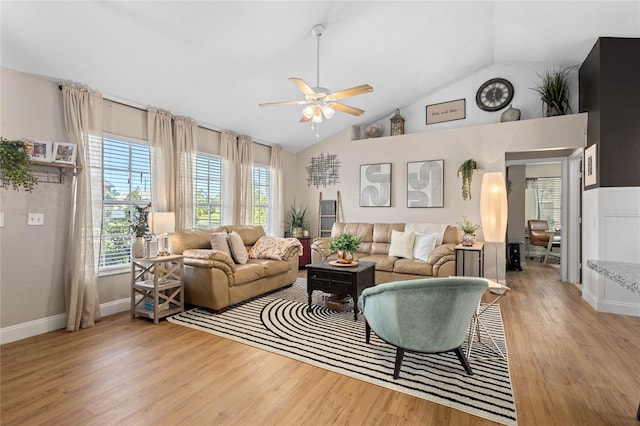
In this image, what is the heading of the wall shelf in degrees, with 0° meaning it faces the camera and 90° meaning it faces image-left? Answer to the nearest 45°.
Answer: approximately 315°

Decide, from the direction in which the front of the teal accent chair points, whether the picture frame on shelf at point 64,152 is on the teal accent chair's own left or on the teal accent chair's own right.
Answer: on the teal accent chair's own left

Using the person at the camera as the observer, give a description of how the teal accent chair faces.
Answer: facing away from the viewer and to the left of the viewer

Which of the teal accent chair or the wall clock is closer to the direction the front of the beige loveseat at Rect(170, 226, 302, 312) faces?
the teal accent chair

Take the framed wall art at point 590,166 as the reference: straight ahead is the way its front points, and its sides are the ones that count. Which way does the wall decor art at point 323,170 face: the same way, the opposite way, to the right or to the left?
to the left

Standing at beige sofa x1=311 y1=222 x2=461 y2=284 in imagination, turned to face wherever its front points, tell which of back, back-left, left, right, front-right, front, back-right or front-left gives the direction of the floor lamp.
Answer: left

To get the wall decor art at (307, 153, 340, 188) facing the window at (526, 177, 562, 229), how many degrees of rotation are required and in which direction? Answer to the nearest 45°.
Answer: approximately 90° to its left

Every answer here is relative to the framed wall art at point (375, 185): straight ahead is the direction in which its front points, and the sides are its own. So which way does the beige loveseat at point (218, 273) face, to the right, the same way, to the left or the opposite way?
to the left

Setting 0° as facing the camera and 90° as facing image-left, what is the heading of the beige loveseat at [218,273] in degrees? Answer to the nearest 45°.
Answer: approximately 315°

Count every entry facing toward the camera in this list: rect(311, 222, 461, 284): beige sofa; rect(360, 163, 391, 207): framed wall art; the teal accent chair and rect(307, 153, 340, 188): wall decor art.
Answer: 3

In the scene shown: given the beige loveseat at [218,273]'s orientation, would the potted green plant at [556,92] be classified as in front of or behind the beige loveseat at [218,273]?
in front

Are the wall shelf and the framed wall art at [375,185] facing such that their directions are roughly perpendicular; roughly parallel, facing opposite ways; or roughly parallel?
roughly perpendicular

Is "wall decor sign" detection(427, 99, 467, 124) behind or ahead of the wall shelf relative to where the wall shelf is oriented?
ahead

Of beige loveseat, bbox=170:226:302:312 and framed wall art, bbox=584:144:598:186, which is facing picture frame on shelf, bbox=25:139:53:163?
the framed wall art

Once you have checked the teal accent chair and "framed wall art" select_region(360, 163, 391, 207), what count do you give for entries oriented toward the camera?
1

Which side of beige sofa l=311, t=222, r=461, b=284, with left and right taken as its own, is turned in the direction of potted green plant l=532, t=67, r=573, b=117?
left
